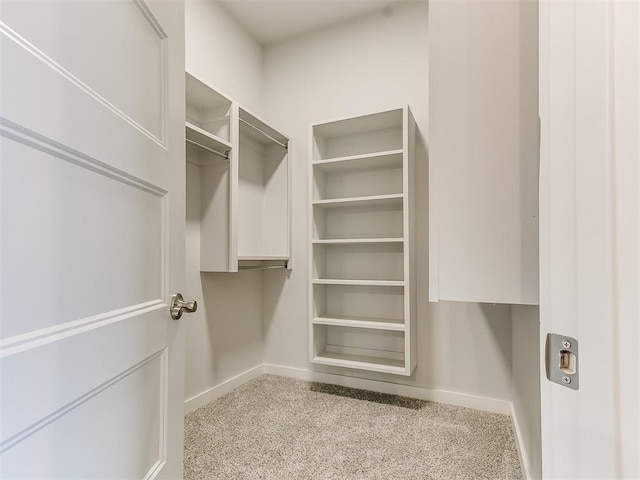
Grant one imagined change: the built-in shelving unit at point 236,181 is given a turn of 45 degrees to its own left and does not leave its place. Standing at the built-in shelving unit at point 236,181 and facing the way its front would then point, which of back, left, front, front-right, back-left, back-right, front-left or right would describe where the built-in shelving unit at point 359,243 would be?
front

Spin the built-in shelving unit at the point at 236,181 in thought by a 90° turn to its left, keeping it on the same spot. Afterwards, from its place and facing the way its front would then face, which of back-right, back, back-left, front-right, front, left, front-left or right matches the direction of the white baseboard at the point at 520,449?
right

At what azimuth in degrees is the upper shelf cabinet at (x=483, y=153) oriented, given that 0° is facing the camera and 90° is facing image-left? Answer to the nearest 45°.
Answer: approximately 90°

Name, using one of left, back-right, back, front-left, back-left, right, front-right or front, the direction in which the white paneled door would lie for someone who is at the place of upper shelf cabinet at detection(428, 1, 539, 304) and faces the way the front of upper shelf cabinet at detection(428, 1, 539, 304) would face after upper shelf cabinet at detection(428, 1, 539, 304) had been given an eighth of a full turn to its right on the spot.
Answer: left

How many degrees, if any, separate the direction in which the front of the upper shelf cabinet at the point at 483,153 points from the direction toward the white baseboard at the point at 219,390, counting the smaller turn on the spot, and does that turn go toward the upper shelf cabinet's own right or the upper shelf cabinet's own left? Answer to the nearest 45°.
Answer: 0° — it already faces it
